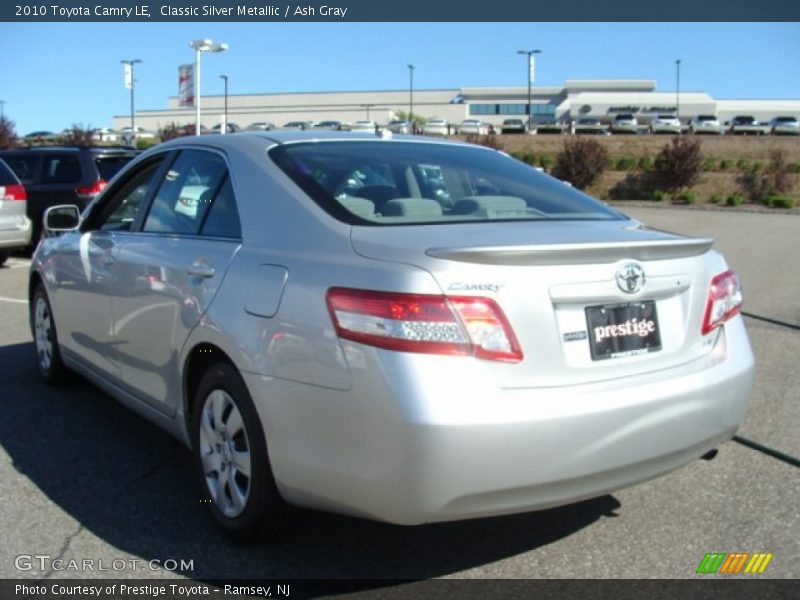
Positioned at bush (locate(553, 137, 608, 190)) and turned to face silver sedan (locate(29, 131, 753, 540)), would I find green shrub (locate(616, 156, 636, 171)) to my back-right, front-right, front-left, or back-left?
back-left

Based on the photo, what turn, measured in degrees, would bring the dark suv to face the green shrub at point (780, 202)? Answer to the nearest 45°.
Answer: approximately 90° to its right

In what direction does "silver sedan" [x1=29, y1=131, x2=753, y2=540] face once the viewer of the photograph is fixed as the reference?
facing away from the viewer and to the left of the viewer

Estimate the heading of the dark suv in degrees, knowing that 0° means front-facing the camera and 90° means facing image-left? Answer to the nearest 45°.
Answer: approximately 135°

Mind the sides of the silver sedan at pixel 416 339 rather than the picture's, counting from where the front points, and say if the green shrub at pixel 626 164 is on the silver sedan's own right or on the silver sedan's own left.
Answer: on the silver sedan's own right

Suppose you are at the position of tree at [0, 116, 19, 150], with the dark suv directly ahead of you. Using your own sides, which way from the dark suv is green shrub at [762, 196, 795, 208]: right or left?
left
